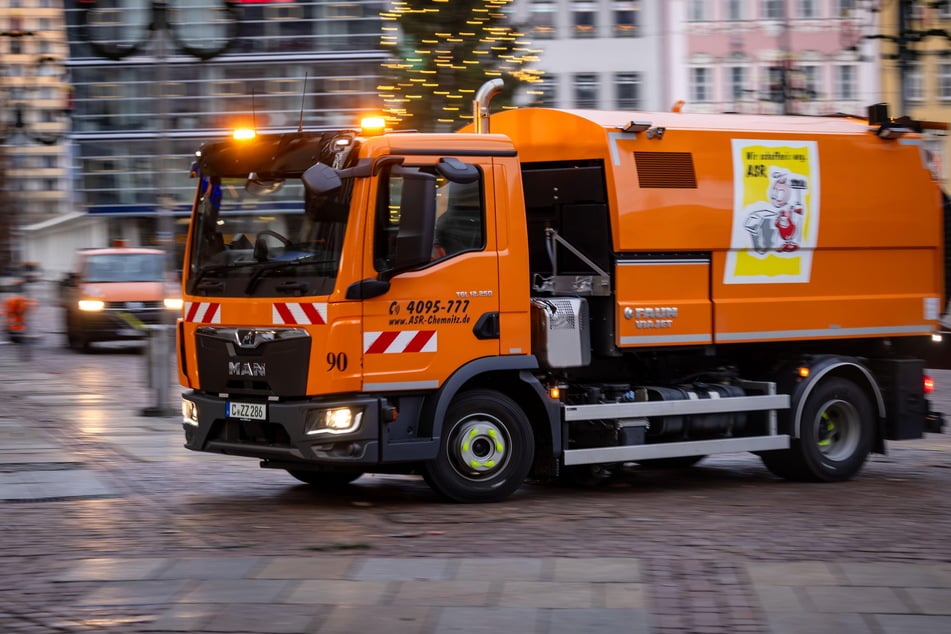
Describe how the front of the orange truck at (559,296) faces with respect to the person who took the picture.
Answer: facing the viewer and to the left of the viewer

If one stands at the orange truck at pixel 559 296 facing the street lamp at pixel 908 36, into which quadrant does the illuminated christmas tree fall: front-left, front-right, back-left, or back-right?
front-left

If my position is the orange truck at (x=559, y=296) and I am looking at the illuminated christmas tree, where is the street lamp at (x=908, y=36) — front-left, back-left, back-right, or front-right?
front-right

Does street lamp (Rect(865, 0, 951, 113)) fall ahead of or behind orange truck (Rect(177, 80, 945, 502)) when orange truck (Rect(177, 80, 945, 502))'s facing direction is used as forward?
behind

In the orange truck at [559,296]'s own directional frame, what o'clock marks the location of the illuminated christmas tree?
The illuminated christmas tree is roughly at 4 o'clock from the orange truck.
